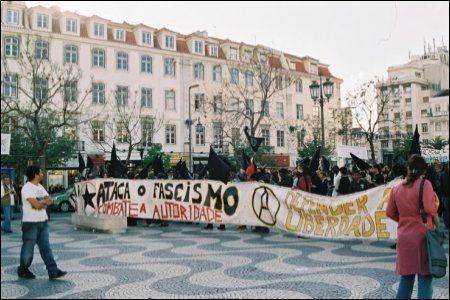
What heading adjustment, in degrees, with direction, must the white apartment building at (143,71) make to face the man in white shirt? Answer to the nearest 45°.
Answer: approximately 45° to its right

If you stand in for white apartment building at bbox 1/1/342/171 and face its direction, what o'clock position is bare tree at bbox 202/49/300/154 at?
The bare tree is roughly at 11 o'clock from the white apartment building.

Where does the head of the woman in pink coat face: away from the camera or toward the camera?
away from the camera

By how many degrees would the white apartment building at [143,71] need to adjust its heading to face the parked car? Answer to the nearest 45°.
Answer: approximately 45° to its right

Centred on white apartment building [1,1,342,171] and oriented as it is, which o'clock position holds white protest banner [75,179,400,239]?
The white protest banner is roughly at 1 o'clock from the white apartment building.

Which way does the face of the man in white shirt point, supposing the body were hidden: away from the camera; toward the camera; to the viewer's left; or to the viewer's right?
to the viewer's right

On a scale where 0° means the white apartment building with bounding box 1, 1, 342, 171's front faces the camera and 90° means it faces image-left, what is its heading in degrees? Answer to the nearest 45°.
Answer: approximately 315°

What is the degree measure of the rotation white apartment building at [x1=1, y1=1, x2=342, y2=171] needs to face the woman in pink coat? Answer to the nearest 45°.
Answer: approximately 45° to its right
